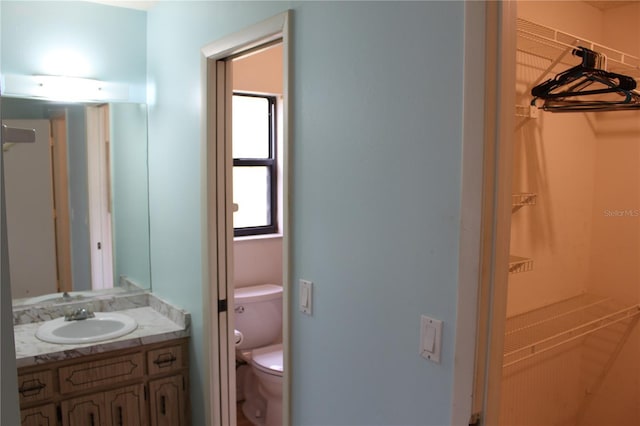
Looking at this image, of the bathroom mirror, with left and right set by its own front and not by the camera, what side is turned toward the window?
left

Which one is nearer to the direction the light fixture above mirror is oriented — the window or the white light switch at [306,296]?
the white light switch

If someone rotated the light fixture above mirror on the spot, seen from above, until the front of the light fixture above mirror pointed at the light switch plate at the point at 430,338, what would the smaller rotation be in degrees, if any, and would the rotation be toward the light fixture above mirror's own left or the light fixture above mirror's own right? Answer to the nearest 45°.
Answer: approximately 45° to the light fixture above mirror's own left

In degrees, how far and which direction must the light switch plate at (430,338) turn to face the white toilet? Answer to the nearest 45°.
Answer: approximately 90° to its right

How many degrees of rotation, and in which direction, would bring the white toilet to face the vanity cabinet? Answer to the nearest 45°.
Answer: approximately 90° to its right

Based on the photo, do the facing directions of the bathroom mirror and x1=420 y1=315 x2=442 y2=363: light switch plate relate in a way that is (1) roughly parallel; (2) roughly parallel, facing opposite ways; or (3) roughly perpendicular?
roughly perpendicular

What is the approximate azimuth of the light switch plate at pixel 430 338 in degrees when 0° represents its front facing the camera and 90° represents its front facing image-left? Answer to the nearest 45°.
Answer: approximately 45°

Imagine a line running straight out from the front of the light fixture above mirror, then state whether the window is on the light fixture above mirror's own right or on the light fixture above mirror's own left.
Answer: on the light fixture above mirror's own left

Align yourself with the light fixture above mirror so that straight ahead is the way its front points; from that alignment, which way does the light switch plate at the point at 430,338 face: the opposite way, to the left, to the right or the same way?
to the right
